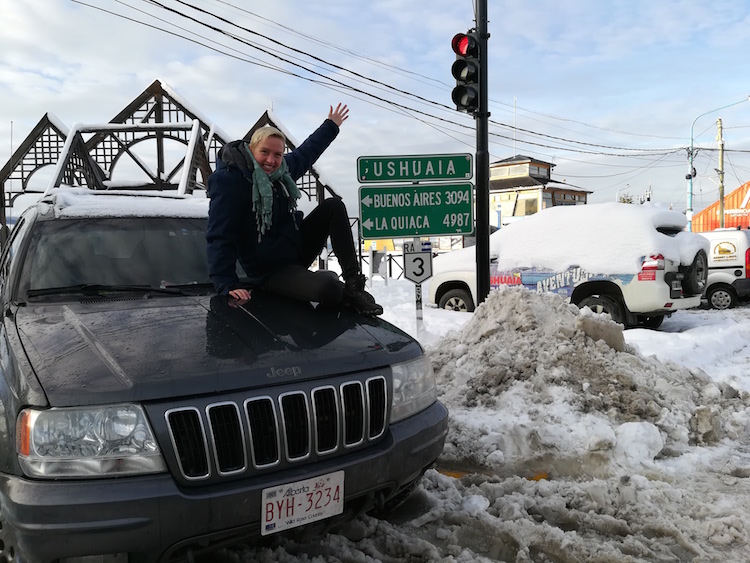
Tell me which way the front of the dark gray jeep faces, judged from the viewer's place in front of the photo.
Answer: facing the viewer and to the right of the viewer

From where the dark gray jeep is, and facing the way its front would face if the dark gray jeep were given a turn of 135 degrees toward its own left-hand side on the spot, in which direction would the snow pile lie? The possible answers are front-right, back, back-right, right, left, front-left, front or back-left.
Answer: front-right

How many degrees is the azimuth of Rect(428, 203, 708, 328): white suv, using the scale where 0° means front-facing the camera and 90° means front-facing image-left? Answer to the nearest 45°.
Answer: approximately 135°

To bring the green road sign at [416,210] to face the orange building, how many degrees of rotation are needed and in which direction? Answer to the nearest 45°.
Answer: approximately 135° to its left

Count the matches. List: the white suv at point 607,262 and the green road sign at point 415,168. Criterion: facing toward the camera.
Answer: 1

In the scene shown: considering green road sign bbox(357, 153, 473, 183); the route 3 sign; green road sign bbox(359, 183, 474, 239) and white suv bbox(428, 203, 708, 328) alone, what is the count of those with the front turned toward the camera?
3

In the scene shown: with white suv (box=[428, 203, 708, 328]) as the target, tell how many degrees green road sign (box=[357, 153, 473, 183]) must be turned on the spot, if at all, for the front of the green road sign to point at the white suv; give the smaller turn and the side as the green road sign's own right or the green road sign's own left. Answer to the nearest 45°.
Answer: approximately 135° to the green road sign's own left

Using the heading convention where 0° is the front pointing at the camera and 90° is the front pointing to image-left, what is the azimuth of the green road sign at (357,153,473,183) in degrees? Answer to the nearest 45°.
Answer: approximately 0°
